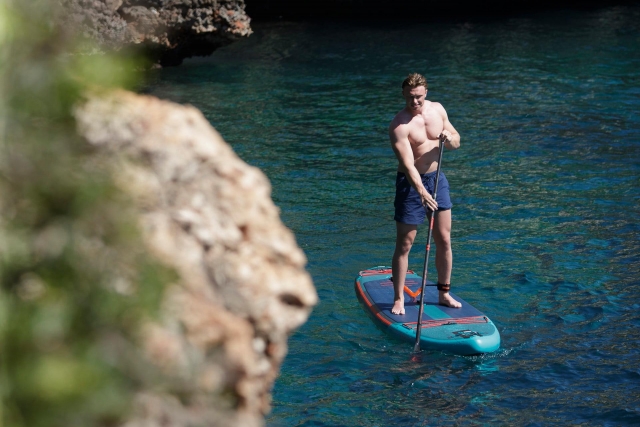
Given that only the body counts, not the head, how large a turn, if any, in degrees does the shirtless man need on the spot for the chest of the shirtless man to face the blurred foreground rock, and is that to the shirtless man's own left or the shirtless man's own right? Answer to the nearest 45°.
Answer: approximately 45° to the shirtless man's own right

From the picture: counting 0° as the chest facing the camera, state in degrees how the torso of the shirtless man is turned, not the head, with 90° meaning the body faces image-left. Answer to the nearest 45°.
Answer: approximately 315°

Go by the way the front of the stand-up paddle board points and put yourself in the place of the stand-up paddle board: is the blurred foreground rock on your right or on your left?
on your right

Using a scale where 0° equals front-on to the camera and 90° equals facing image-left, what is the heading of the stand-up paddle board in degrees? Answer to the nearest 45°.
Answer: approximately 315°
